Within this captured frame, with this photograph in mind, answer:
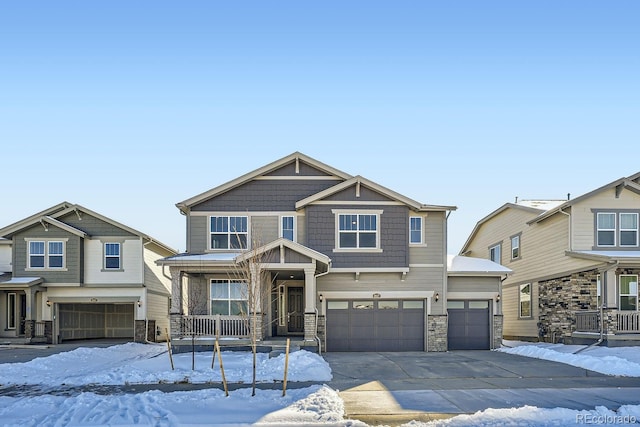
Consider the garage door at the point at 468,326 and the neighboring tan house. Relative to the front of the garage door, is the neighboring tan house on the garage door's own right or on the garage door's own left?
on the garage door's own left

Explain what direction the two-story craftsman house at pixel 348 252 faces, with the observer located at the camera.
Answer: facing the viewer

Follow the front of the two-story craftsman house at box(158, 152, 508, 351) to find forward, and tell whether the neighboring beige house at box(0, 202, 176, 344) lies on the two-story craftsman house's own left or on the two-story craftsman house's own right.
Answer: on the two-story craftsman house's own right

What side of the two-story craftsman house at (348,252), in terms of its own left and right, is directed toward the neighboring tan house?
left

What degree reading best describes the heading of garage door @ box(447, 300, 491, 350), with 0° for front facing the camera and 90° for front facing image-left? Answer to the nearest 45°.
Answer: approximately 0°
